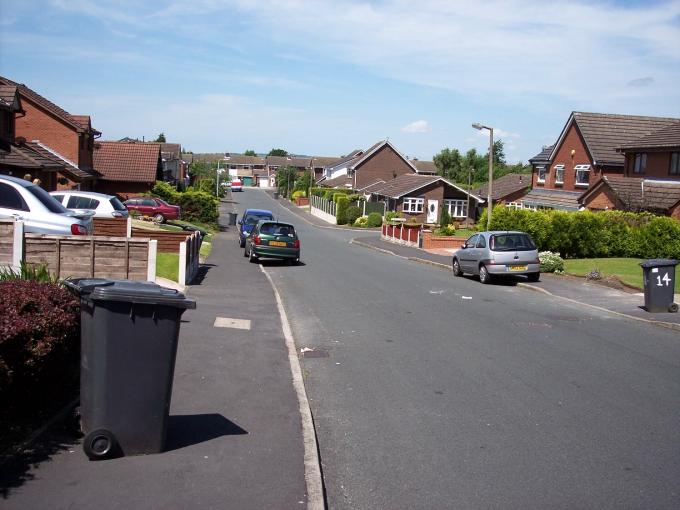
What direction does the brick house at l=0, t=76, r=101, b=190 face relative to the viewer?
to the viewer's right

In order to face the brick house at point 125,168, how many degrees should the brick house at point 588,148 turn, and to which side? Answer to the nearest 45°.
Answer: approximately 45° to its right

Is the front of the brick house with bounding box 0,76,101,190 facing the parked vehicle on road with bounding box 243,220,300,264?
no

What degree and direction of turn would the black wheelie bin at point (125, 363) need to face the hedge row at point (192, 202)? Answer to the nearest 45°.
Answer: approximately 90° to its left

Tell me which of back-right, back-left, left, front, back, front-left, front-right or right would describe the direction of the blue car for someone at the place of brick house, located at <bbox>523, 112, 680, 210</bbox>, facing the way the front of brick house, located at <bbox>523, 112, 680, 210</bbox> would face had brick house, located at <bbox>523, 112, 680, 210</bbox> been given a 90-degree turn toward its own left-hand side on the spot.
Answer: right

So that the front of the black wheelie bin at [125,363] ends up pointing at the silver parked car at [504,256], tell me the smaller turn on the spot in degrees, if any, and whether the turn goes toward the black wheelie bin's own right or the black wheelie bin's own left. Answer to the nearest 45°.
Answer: approximately 45° to the black wheelie bin's own left

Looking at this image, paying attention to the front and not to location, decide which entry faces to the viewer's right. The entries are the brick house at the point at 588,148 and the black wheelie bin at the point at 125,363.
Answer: the black wheelie bin

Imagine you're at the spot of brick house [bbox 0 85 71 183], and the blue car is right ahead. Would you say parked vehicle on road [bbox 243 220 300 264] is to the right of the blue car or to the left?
right

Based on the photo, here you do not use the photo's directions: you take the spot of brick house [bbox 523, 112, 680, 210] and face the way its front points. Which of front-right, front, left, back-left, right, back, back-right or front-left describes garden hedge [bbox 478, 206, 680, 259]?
front-left

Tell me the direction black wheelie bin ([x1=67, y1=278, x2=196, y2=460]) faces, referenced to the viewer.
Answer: facing to the right of the viewer

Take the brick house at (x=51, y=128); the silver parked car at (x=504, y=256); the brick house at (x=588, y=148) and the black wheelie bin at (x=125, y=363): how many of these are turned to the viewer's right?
2

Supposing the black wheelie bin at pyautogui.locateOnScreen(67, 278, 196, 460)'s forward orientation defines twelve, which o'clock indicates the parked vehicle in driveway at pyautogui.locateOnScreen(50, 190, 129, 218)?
The parked vehicle in driveway is roughly at 9 o'clock from the black wheelie bin.

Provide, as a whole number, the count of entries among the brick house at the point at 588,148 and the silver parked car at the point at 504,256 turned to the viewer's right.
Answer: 0

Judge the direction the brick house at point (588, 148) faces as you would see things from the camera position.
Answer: facing the viewer and to the left of the viewer

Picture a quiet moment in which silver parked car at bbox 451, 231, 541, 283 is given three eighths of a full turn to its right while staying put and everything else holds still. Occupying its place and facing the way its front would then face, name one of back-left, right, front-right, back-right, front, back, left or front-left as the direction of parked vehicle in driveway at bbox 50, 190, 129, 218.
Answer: back

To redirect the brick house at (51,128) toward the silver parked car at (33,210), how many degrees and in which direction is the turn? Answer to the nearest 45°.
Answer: approximately 90° to its right

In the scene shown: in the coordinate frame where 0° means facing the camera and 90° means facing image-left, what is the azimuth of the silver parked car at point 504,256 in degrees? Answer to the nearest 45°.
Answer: approximately 135°
